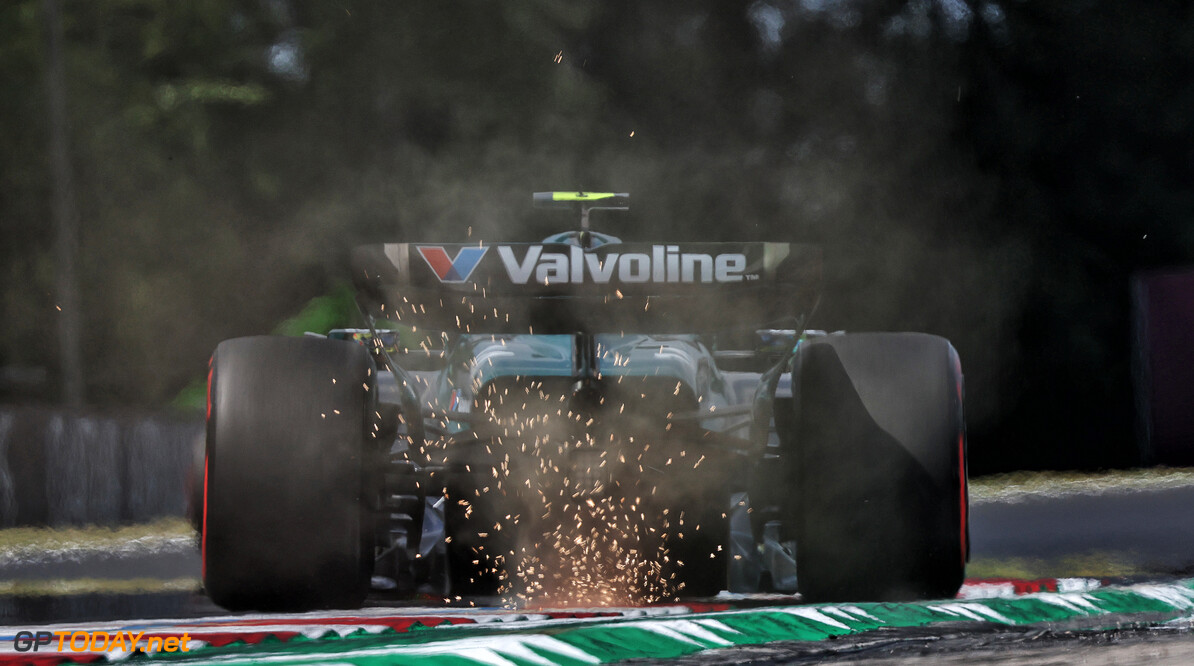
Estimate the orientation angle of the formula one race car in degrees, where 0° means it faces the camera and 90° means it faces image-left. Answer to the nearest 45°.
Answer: approximately 180°

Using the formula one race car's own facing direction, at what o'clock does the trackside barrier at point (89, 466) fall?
The trackside barrier is roughly at 11 o'clock from the formula one race car.
